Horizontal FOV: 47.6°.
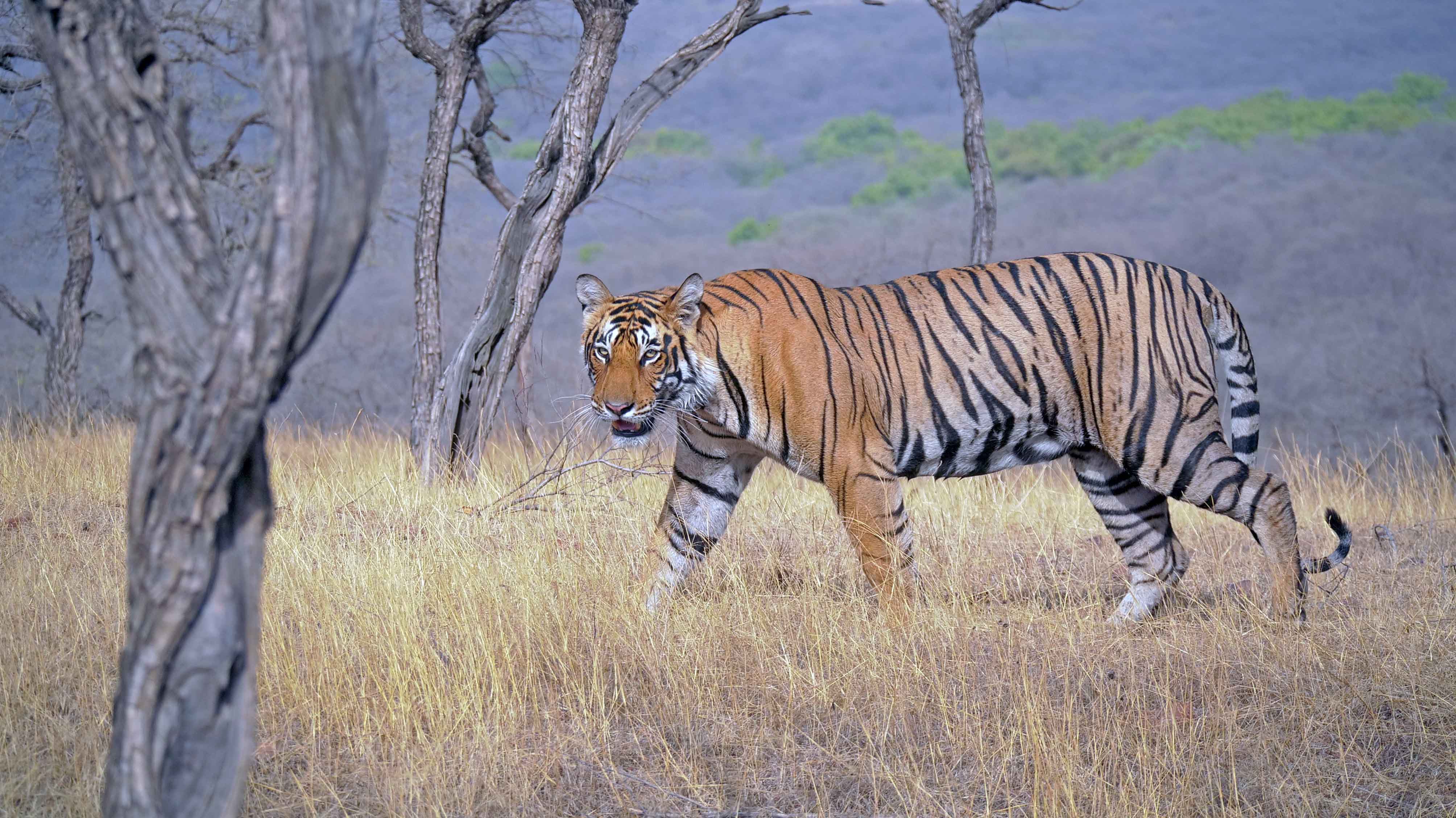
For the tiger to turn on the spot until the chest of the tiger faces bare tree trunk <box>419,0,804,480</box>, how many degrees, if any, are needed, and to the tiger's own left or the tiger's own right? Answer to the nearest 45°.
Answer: approximately 45° to the tiger's own right

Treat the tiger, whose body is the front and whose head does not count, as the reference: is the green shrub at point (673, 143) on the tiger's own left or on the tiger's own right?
on the tiger's own right

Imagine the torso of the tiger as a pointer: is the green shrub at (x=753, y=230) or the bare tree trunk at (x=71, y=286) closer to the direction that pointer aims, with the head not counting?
the bare tree trunk

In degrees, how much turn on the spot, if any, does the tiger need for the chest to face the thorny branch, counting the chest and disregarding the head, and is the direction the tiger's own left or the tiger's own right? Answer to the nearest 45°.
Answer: approximately 45° to the tiger's own right

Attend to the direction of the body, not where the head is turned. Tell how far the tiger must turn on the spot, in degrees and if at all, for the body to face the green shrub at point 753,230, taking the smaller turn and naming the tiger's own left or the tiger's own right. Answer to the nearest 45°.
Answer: approximately 90° to the tiger's own right

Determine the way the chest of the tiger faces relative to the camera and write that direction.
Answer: to the viewer's left

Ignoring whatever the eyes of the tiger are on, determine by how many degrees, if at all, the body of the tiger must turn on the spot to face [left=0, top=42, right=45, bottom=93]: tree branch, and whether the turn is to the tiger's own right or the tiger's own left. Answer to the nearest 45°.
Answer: approximately 45° to the tiger's own right
